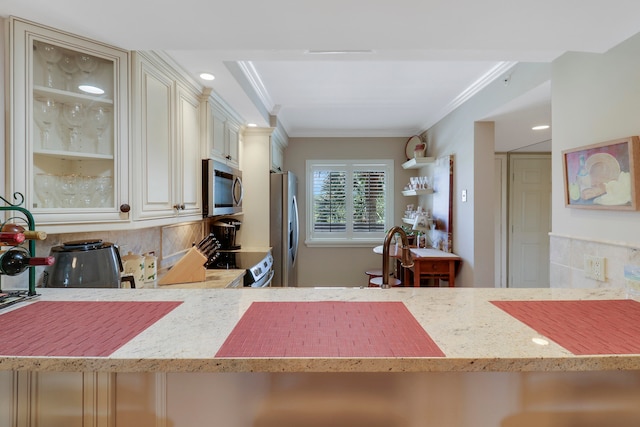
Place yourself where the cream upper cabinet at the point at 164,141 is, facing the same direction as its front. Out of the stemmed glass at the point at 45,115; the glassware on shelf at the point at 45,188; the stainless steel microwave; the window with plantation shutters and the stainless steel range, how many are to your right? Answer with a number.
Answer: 2

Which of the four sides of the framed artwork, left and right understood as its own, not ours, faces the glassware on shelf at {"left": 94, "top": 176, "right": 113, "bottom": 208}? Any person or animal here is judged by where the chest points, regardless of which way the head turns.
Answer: front

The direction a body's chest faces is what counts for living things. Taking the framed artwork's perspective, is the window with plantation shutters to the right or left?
on its right

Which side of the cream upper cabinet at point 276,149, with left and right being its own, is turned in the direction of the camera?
right

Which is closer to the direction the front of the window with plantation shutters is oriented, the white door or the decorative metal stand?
the decorative metal stand

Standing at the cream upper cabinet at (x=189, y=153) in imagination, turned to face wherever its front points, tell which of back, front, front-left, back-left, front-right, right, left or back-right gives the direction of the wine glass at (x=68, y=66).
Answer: right

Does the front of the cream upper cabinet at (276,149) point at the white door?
yes

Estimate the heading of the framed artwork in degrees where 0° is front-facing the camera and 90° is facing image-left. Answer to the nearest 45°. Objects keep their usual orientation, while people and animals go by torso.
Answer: approximately 45°

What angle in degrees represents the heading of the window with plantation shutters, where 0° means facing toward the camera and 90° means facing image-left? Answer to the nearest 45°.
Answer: approximately 0°

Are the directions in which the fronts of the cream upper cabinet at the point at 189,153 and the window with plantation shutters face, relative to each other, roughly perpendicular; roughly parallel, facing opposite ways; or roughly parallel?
roughly perpendicular

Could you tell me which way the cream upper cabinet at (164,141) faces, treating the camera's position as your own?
facing the viewer and to the right of the viewer

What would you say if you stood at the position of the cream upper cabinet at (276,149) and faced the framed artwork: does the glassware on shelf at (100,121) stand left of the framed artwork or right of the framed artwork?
right

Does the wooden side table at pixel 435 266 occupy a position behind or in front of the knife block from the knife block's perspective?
in front

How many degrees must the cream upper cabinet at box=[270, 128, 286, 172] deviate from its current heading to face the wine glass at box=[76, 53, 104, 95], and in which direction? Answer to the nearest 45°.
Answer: approximately 90° to its right

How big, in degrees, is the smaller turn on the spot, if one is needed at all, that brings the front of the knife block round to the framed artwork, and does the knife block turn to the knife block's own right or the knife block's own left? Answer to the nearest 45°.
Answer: approximately 45° to the knife block's own right
